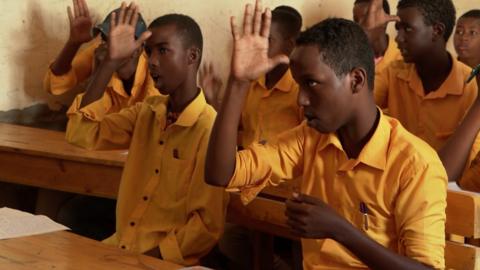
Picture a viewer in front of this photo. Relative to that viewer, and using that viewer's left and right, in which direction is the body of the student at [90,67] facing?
facing the viewer and to the left of the viewer

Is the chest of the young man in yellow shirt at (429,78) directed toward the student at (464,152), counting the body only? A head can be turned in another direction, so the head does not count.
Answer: no

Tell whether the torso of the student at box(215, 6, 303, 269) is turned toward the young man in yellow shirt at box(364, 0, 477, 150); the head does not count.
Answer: no

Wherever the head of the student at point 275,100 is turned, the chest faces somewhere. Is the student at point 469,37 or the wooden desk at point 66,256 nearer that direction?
the wooden desk

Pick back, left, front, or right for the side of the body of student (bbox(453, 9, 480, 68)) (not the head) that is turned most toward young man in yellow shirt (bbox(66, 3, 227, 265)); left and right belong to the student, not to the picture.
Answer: front

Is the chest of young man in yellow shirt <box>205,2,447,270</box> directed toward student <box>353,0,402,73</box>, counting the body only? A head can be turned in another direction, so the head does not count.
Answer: no

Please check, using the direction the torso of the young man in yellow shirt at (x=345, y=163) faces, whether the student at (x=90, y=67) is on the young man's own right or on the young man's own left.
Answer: on the young man's own right

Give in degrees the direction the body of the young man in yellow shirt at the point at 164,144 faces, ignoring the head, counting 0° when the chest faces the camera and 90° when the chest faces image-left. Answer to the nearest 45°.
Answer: approximately 45°

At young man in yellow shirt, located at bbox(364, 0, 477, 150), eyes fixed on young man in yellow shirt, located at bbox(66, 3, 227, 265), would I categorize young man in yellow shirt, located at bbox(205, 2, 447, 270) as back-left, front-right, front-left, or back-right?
front-left

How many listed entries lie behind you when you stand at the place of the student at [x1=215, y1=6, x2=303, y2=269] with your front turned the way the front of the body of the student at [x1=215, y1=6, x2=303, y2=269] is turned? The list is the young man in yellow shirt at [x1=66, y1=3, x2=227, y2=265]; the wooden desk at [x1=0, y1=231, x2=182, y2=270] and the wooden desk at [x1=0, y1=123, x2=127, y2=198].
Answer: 0

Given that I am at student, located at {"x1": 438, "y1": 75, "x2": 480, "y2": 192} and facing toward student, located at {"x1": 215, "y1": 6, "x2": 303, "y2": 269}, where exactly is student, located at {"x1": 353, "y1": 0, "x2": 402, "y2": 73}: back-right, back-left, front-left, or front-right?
front-right

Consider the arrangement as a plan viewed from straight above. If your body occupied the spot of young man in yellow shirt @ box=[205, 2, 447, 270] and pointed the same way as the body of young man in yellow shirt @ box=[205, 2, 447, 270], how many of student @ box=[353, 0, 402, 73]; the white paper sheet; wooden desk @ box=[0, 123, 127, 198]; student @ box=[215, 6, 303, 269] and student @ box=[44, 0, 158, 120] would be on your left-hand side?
0

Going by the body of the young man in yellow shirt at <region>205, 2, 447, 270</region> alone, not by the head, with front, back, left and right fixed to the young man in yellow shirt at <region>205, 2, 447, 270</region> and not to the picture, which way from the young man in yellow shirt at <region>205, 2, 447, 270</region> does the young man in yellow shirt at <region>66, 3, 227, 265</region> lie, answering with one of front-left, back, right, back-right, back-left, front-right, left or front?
right

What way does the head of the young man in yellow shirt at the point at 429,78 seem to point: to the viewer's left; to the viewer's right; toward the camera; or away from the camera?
to the viewer's left

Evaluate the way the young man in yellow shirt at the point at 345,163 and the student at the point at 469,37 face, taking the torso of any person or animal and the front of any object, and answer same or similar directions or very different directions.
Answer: same or similar directions

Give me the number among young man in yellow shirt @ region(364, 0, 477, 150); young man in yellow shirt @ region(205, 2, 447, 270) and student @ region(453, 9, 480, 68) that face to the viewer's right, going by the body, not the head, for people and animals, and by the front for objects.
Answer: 0

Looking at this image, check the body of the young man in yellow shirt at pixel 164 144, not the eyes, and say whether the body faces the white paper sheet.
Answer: yes

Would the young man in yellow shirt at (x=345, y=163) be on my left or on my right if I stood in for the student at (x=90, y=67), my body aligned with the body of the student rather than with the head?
on my left

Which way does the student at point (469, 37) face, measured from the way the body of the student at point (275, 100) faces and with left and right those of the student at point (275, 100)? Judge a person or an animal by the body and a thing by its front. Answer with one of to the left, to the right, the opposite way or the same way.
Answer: the same way
